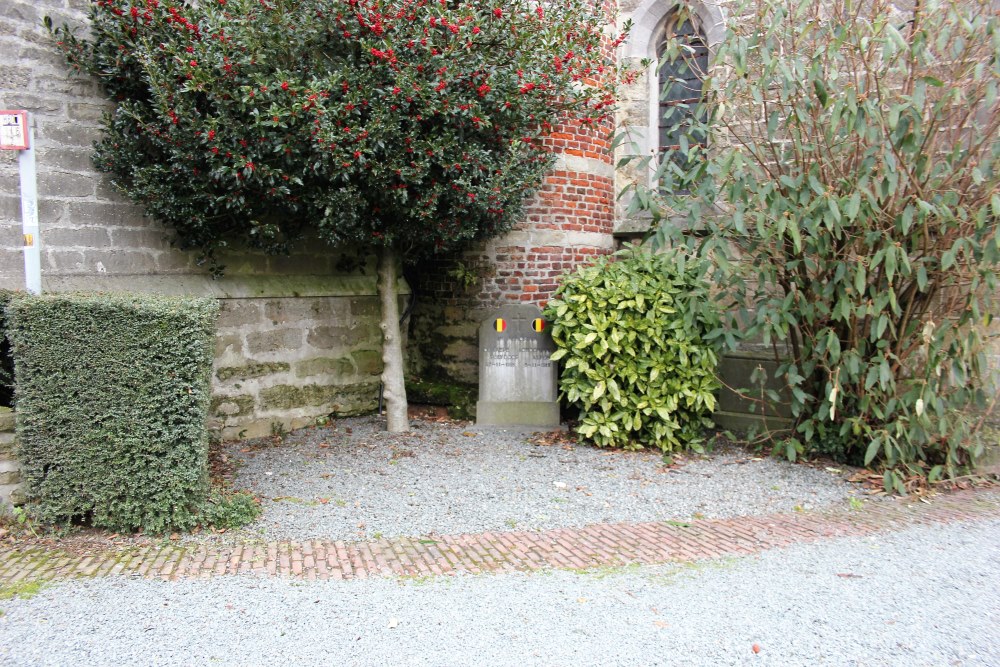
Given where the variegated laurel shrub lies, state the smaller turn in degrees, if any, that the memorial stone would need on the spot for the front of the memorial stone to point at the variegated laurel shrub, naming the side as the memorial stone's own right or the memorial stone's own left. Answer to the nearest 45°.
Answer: approximately 45° to the memorial stone's own left

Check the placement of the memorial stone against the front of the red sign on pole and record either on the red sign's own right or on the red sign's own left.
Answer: on the red sign's own left

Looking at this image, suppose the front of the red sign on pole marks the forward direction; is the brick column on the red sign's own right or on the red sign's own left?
on the red sign's own left

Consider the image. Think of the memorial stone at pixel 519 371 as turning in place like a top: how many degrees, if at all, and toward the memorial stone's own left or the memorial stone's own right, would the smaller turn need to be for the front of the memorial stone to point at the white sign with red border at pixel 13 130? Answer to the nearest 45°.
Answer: approximately 45° to the memorial stone's own right

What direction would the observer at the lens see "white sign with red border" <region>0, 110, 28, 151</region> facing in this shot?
facing the viewer

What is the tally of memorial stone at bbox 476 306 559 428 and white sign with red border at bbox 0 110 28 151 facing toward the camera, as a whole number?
2

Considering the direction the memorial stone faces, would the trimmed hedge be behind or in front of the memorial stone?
in front

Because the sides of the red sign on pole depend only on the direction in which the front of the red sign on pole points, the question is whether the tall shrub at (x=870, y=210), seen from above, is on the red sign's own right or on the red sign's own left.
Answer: on the red sign's own left

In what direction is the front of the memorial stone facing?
toward the camera

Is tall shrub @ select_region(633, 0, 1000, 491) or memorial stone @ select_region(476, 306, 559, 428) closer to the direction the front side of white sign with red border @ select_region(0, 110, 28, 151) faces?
the tall shrub
